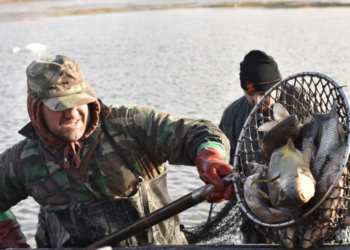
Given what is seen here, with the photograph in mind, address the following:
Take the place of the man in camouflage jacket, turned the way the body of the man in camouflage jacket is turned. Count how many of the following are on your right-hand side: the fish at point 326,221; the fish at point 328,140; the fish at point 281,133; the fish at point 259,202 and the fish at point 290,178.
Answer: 0

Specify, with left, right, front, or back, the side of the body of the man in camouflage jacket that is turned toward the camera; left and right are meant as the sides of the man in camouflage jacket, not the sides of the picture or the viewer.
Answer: front

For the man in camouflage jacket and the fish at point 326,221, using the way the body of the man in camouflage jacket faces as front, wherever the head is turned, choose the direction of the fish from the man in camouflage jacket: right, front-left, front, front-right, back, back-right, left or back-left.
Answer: front-left

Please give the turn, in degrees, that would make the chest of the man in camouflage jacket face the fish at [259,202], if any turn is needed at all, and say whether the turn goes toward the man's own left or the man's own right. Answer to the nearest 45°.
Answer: approximately 45° to the man's own left

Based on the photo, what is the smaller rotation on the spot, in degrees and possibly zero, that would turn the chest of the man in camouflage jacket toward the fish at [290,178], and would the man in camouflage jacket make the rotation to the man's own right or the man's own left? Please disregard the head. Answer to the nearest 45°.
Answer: approximately 45° to the man's own left

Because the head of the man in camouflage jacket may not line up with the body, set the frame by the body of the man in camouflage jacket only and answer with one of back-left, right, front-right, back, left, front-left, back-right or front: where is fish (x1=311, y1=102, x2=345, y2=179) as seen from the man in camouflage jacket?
front-left
